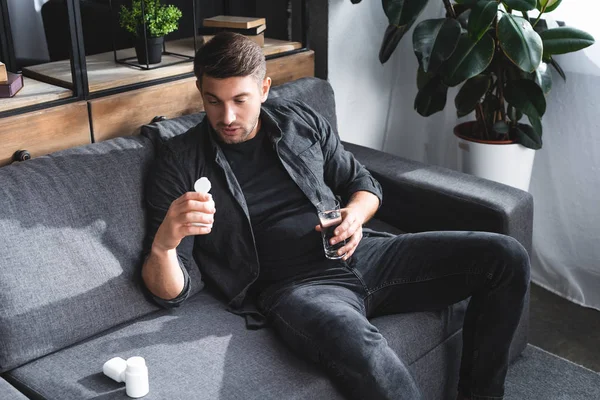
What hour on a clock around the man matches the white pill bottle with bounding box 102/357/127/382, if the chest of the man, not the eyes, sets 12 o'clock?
The white pill bottle is roughly at 3 o'clock from the man.

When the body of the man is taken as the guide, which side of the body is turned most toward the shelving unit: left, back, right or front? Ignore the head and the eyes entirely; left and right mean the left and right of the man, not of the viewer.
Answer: back

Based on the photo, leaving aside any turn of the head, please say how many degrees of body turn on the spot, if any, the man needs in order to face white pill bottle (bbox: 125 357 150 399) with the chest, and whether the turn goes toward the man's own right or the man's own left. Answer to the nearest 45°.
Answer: approximately 90° to the man's own right

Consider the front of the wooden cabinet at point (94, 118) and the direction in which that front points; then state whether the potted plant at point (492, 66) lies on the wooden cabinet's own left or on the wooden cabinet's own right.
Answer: on the wooden cabinet's own left

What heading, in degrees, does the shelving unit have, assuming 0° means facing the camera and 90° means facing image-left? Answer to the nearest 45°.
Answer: approximately 315°

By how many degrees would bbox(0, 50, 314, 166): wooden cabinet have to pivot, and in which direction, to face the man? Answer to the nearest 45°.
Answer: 0° — it already faces them
